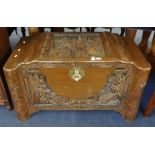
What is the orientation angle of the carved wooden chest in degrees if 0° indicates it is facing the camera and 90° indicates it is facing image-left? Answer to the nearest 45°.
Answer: approximately 0°
